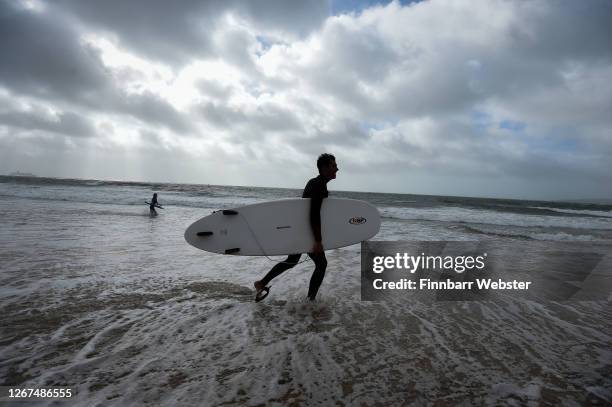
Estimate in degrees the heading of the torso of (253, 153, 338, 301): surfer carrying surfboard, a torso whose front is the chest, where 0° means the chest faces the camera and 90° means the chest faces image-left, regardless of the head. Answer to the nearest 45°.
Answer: approximately 270°

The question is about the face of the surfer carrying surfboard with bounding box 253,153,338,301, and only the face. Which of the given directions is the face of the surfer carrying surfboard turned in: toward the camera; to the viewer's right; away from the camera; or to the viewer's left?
to the viewer's right
